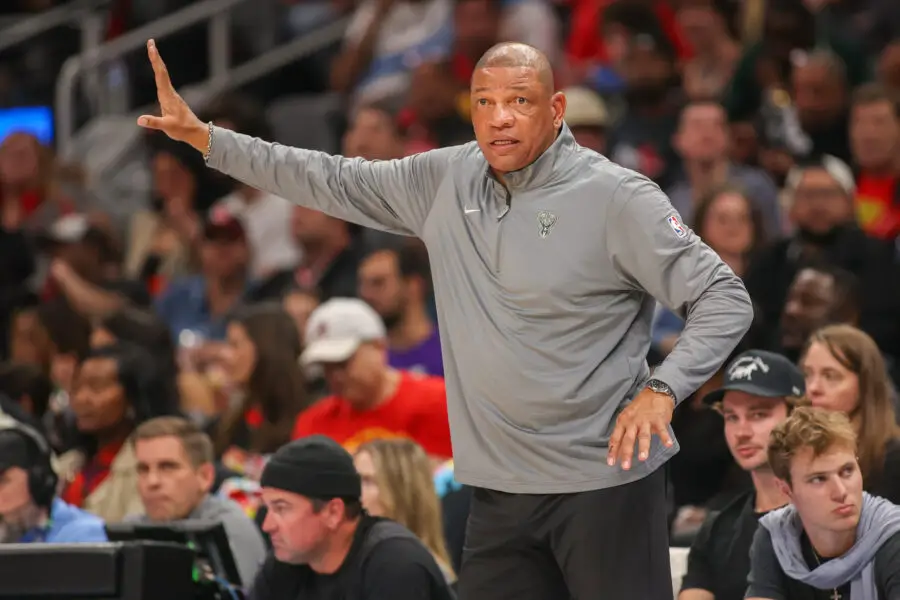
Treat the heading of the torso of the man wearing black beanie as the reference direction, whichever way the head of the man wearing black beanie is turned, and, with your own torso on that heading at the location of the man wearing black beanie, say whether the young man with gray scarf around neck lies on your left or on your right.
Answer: on your left

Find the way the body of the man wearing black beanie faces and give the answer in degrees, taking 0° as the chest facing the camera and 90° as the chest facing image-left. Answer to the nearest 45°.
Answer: approximately 45°

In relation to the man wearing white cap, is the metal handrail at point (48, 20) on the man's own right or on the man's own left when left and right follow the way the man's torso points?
on the man's own right

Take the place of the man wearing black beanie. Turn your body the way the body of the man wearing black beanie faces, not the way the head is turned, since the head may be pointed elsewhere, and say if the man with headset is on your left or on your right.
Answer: on your right

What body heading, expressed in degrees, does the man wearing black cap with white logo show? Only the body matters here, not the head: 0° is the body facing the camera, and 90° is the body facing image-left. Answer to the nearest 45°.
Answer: approximately 45°
